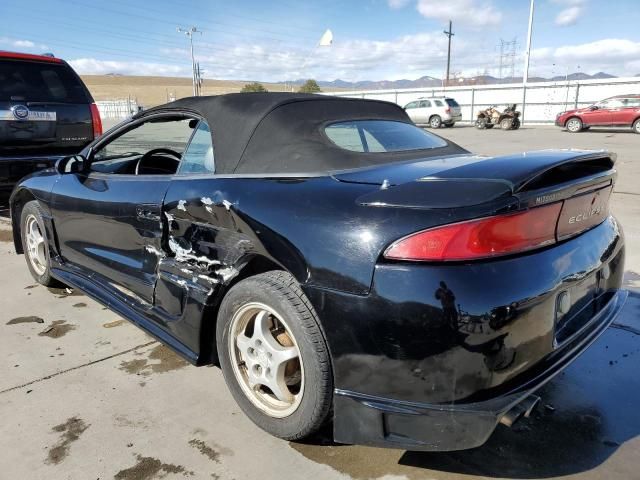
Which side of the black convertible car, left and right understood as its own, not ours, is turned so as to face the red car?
right

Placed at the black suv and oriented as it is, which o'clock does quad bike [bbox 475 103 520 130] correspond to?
The quad bike is roughly at 2 o'clock from the black suv.

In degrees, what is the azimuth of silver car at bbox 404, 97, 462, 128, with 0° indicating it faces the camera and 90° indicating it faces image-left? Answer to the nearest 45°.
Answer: approximately 135°

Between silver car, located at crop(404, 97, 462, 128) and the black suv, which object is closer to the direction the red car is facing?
the silver car

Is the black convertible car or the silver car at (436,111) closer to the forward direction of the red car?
the silver car

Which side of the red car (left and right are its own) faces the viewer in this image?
left

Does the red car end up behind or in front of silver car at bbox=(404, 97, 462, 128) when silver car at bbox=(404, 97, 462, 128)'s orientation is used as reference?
behind

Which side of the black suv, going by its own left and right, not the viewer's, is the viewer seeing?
back

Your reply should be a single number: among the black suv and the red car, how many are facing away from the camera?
1

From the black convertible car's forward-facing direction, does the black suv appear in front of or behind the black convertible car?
in front

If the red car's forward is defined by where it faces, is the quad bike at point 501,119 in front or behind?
in front
